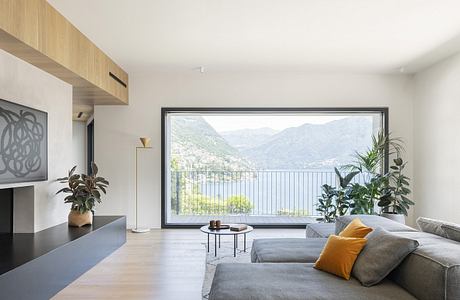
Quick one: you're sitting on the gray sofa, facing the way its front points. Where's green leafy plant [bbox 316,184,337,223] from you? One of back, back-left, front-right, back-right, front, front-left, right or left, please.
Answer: right

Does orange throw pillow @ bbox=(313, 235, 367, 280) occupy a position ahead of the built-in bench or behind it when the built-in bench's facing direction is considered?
ahead

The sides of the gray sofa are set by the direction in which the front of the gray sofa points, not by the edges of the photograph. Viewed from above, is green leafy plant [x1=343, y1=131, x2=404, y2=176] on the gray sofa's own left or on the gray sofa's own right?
on the gray sofa's own right

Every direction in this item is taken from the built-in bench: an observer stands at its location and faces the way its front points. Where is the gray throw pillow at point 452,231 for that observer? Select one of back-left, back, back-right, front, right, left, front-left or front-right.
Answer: front

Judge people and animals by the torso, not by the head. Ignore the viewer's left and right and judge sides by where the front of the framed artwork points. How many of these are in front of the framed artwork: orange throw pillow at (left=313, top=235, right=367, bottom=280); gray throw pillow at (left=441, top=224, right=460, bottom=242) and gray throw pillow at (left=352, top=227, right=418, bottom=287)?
3

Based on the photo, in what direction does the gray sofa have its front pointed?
to the viewer's left

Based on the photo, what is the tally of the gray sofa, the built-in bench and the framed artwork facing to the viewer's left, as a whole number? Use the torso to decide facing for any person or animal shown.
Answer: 1

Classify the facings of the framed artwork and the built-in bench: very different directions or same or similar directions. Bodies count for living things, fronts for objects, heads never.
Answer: same or similar directions

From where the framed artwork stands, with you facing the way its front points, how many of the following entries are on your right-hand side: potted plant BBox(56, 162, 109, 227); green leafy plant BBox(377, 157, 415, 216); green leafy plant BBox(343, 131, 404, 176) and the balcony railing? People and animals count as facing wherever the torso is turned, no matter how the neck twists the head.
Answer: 0

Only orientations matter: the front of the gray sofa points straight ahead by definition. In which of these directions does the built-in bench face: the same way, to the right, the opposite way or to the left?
the opposite way

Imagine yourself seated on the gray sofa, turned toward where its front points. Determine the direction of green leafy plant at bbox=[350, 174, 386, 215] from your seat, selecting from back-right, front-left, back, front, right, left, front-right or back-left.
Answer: right

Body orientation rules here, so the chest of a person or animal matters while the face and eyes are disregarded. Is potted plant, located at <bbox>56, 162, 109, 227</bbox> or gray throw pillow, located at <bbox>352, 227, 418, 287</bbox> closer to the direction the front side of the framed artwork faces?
the gray throw pillow

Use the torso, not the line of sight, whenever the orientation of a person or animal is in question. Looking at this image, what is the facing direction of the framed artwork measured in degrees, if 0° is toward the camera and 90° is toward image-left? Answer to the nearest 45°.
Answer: approximately 315°

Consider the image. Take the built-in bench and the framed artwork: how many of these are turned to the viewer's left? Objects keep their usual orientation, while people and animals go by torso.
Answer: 0

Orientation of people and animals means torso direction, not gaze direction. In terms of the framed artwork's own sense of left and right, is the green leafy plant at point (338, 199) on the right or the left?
on its left

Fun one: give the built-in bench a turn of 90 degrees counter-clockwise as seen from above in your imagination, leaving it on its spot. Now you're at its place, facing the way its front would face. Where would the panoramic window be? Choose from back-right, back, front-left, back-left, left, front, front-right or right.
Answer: front

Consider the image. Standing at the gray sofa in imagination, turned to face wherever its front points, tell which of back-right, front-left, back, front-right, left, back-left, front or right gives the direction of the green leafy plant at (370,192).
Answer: right
